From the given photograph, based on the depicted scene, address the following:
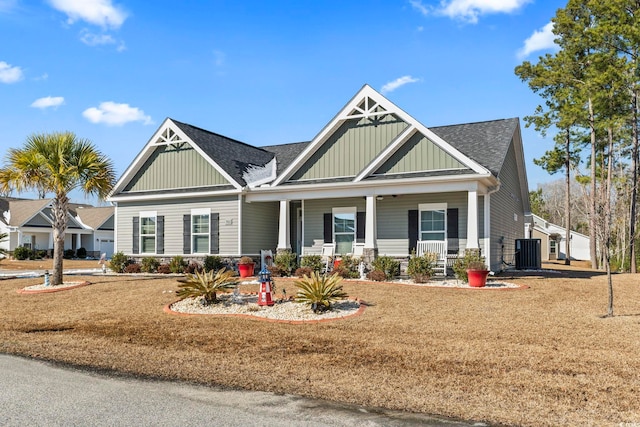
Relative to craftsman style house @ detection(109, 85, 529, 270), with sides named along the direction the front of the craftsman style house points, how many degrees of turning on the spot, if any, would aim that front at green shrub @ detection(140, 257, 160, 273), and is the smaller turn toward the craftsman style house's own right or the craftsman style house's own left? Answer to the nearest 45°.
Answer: approximately 90° to the craftsman style house's own right

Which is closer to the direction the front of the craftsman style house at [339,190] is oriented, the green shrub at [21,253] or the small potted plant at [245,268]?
the small potted plant

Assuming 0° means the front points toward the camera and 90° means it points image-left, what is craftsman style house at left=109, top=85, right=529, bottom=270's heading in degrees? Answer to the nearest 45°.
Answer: approximately 0°

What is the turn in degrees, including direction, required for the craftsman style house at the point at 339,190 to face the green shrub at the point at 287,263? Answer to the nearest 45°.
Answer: approximately 45° to its right

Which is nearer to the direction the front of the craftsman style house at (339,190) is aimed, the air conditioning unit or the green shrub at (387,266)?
the green shrub
